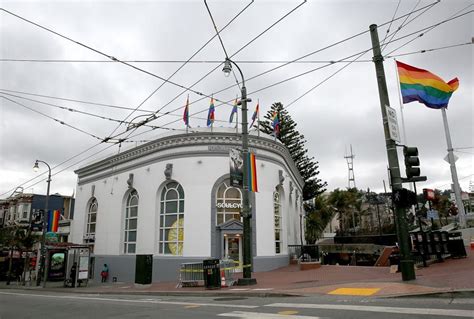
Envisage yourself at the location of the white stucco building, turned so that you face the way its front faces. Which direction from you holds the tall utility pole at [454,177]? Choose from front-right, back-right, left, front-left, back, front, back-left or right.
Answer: left

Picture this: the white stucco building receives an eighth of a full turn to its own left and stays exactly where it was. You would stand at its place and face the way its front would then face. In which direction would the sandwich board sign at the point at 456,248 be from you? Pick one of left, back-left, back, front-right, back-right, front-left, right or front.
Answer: front

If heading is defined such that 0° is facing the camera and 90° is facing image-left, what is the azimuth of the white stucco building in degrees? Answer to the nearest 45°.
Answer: approximately 0°

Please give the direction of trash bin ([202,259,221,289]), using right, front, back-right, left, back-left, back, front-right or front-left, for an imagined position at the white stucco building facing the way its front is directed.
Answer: front

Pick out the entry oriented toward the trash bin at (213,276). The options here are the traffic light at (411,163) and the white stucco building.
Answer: the white stucco building

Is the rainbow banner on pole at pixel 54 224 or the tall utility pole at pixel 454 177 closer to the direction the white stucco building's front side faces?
the tall utility pole

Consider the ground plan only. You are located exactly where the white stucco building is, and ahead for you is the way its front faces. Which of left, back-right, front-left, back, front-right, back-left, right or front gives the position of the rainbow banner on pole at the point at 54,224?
back-right

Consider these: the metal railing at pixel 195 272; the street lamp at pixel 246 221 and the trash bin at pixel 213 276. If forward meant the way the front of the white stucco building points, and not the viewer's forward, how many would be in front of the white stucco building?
3

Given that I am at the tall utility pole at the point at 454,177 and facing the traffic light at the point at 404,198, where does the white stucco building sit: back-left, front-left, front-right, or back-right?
front-right

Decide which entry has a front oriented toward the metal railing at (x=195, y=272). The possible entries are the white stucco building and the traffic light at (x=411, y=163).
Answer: the white stucco building
